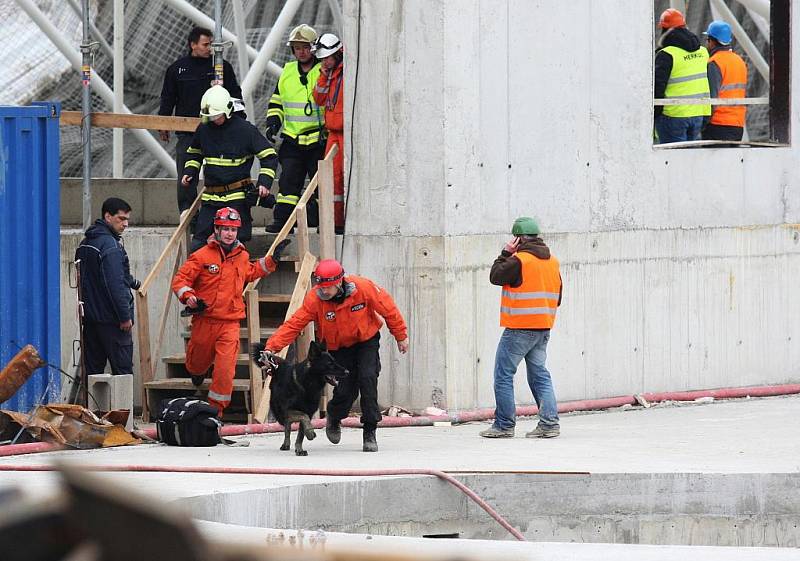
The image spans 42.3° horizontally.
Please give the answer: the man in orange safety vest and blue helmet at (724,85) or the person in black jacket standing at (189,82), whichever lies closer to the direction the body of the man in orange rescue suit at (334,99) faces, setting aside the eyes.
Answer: the person in black jacket standing

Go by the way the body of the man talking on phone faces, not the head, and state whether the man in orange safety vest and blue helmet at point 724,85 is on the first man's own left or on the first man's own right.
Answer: on the first man's own right

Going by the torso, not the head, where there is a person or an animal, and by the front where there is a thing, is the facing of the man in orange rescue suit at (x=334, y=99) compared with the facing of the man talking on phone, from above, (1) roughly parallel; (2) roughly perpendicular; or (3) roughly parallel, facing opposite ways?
roughly perpendicular

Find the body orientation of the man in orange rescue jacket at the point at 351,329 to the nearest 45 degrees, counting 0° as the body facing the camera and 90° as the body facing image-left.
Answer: approximately 45°

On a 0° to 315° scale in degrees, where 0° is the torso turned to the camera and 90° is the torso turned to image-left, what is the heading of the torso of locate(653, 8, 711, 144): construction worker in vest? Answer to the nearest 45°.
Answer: approximately 135°
